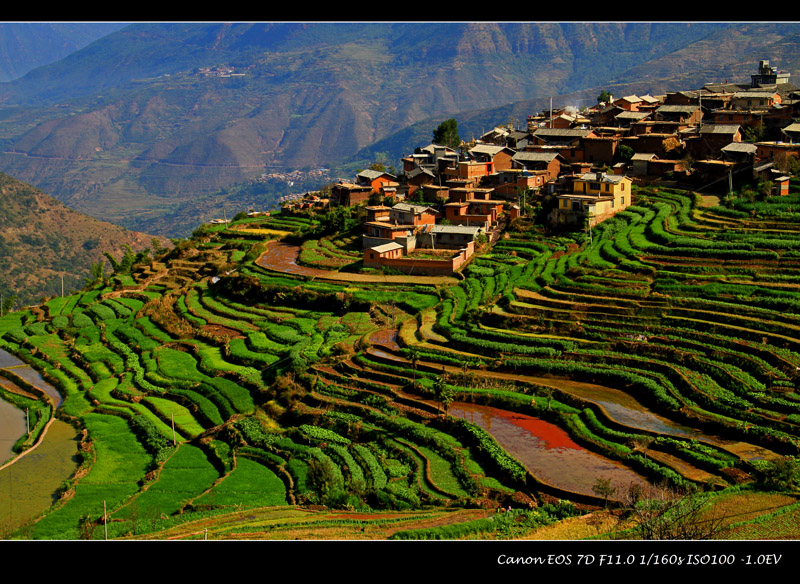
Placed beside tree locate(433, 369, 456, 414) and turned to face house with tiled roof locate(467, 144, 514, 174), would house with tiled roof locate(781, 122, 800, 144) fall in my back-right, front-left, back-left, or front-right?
front-right

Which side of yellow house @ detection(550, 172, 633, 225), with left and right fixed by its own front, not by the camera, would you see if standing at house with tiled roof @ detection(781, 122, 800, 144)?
back

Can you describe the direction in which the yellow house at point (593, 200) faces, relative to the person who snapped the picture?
facing the viewer and to the left of the viewer

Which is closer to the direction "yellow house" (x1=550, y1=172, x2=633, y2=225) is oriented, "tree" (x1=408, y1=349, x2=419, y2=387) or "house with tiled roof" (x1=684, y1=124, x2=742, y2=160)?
the tree

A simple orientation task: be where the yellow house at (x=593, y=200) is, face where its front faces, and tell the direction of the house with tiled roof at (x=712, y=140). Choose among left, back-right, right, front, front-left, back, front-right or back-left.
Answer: back

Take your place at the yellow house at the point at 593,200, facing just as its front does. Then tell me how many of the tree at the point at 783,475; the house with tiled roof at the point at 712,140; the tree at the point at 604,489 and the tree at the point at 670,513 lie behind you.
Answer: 1

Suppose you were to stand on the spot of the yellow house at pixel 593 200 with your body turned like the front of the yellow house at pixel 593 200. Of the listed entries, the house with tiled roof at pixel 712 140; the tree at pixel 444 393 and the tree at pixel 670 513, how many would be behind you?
1

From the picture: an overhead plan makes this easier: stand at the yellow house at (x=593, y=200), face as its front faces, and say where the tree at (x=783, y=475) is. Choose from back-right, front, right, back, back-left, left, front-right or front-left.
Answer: front-left

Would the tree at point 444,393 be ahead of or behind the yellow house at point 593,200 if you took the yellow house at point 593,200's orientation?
ahead

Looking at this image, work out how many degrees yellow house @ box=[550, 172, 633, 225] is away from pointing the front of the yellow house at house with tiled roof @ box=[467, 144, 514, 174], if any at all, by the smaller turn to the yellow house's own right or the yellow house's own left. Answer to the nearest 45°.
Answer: approximately 90° to the yellow house's own right

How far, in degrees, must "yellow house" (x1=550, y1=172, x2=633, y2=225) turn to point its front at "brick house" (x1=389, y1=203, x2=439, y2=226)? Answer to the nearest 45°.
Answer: approximately 45° to its right

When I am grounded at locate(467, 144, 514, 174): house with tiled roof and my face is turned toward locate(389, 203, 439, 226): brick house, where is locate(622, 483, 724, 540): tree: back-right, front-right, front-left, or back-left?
front-left

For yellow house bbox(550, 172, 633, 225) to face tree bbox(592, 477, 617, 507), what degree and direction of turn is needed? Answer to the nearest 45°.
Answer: approximately 45° to its left

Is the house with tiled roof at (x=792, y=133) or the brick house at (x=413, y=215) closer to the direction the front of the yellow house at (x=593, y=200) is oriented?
the brick house

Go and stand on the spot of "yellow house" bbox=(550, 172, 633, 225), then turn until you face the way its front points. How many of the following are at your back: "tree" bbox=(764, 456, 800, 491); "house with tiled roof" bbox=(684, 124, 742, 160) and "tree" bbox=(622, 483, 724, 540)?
1

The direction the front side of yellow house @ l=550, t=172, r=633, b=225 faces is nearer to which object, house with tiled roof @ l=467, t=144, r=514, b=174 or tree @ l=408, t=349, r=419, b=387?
the tree

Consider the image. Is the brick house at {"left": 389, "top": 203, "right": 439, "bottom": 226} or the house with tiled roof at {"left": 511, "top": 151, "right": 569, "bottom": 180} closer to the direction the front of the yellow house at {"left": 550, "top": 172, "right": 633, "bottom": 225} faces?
the brick house
